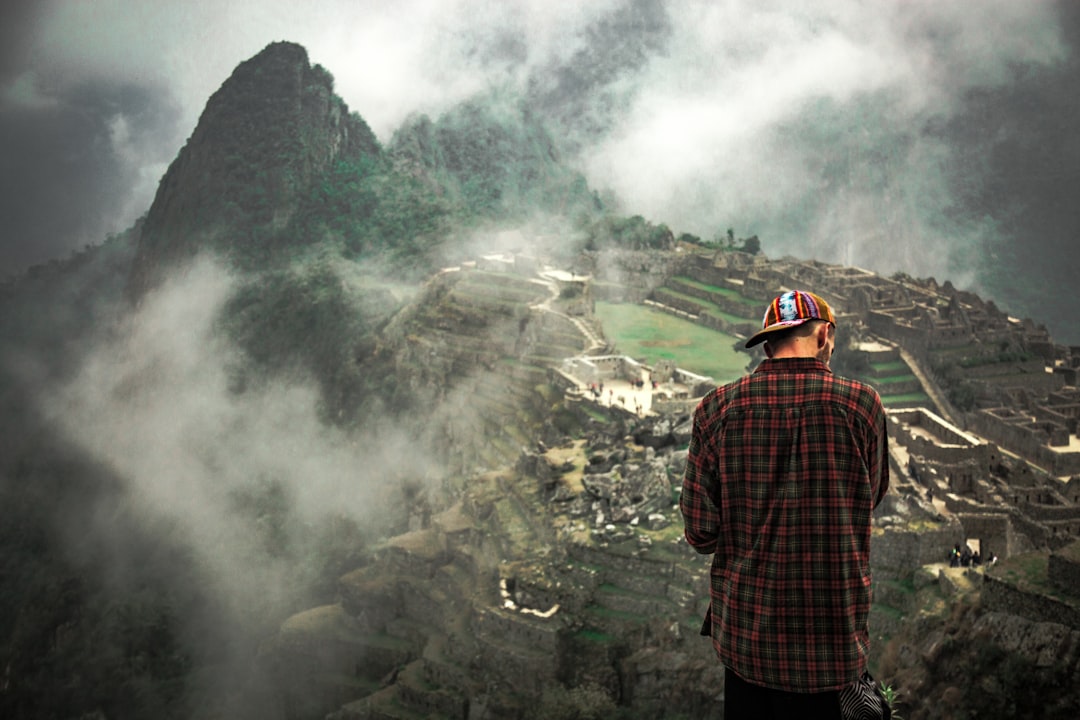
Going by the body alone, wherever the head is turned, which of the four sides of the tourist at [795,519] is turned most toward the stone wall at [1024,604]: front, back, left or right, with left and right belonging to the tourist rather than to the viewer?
front

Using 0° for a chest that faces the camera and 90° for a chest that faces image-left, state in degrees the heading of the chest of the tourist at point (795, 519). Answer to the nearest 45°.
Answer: approximately 180°

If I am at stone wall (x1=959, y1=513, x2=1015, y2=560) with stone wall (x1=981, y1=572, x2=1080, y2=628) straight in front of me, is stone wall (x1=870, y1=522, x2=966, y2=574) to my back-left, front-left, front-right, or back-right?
front-right

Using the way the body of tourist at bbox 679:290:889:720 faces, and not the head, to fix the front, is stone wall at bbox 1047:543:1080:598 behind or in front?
in front

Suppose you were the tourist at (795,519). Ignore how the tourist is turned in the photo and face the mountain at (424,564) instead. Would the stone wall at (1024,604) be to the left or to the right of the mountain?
right

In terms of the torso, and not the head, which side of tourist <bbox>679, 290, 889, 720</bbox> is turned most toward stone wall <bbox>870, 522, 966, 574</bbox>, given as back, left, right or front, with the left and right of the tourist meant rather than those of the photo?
front

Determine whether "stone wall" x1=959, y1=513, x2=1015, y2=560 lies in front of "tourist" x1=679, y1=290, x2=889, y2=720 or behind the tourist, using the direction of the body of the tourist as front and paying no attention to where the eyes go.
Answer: in front
